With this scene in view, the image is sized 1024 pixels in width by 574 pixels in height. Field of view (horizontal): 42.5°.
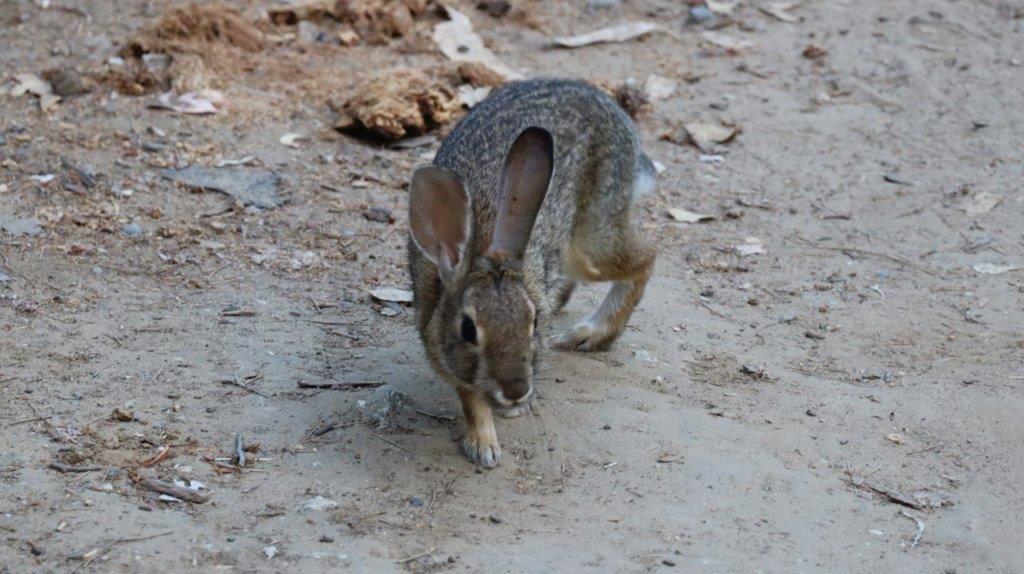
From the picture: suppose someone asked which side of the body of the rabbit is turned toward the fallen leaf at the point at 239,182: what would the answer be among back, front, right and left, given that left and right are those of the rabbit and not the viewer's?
right

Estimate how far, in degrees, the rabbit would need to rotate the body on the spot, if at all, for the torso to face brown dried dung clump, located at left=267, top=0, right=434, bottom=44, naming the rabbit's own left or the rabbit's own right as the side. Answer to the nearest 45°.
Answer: approximately 135° to the rabbit's own right

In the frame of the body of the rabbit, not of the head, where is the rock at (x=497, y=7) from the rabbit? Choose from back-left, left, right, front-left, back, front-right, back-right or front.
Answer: back-right

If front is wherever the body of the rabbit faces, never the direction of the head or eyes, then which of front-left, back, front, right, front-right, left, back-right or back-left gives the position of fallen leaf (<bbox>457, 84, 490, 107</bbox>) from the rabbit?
back-right

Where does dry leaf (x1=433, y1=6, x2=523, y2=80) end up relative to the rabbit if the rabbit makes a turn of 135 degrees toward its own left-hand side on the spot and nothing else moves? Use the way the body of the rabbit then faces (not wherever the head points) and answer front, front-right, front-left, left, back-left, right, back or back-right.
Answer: left

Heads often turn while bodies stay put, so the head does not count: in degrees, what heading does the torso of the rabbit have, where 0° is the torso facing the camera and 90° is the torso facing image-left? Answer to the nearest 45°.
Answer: approximately 45°

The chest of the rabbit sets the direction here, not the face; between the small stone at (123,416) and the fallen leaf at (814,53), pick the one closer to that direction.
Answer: the small stone

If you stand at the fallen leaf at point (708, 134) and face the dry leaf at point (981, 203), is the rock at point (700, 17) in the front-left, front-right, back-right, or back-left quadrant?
back-left

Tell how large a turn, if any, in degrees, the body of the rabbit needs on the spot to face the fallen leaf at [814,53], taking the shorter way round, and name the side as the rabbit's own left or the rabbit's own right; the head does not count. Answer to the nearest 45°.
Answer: approximately 180°

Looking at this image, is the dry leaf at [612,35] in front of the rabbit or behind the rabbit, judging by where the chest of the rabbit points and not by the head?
behind

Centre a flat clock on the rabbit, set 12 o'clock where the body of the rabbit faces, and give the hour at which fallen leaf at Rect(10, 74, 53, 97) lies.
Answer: The fallen leaf is roughly at 3 o'clock from the rabbit.

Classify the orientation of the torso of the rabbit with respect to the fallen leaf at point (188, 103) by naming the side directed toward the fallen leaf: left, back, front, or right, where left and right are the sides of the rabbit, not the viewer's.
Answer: right
